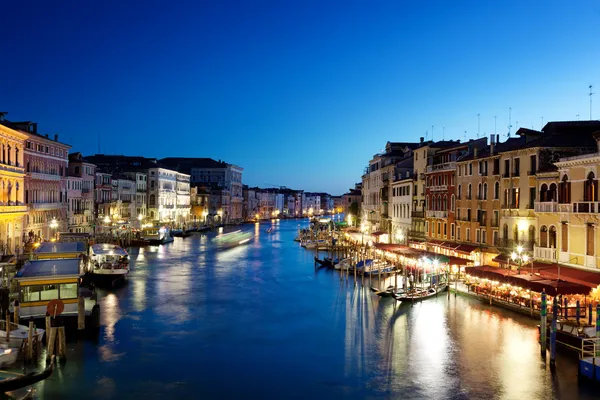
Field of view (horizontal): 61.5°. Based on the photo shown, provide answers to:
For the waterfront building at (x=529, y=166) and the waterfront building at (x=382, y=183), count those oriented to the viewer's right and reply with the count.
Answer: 0

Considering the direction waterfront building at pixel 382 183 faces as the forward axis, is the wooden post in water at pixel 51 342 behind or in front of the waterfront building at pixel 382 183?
in front

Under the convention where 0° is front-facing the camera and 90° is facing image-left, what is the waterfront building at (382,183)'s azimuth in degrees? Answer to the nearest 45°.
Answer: approximately 45°

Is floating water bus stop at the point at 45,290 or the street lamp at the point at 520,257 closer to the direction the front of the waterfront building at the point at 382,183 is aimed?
the floating water bus stop

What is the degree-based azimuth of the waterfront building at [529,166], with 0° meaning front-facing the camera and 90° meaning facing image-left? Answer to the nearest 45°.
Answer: approximately 45°

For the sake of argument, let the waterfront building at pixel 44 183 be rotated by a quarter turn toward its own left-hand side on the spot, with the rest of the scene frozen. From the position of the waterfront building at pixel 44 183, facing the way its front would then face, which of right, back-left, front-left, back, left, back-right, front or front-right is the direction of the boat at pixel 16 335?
back-right

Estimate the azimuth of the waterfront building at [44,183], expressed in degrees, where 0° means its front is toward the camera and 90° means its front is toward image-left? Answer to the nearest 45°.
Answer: approximately 315°

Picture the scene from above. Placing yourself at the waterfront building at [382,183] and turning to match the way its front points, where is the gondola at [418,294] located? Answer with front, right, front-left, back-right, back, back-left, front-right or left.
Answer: front-left

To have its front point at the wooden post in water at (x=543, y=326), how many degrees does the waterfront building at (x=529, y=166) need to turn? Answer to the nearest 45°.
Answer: approximately 45° to its left

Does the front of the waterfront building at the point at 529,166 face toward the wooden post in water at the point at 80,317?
yes

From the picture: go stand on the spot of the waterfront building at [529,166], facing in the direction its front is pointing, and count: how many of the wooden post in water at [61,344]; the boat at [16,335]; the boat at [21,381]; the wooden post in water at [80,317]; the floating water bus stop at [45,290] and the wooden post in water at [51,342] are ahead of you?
6

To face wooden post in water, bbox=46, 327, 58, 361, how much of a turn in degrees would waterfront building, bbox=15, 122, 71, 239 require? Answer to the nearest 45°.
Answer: approximately 45° to its right
